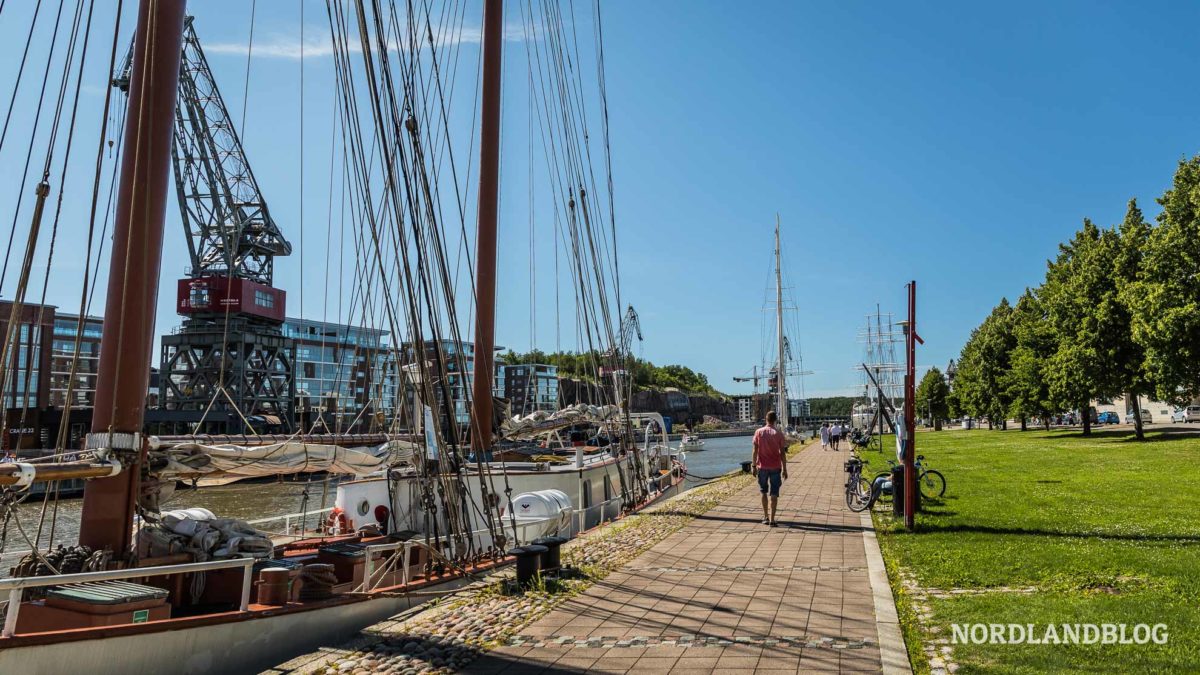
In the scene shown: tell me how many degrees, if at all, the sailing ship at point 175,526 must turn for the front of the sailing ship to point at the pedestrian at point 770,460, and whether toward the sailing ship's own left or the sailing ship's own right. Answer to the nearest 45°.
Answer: approximately 135° to the sailing ship's own left

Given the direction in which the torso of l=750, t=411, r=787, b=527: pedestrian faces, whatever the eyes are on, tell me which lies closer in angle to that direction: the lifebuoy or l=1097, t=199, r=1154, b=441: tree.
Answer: the tree

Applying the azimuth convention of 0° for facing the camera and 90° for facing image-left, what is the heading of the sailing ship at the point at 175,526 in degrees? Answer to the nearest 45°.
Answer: approximately 45°

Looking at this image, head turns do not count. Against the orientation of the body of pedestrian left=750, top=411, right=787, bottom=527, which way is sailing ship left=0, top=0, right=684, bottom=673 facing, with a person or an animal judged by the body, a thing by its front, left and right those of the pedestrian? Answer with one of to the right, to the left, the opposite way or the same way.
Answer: the opposite way

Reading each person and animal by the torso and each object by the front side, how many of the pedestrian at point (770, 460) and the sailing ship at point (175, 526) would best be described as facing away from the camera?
1

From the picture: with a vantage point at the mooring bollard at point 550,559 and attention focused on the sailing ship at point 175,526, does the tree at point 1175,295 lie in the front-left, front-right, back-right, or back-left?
back-right

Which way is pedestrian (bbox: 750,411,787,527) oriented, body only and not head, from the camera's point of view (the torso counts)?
away from the camera

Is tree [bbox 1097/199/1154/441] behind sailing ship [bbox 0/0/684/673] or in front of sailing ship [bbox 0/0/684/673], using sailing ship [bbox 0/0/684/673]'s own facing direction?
behind

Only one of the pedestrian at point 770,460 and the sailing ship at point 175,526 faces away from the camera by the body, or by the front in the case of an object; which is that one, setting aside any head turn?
the pedestrian

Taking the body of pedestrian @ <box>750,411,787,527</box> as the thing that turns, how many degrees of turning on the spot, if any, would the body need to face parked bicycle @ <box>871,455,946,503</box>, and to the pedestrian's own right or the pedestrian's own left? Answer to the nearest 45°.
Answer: approximately 45° to the pedestrian's own right
